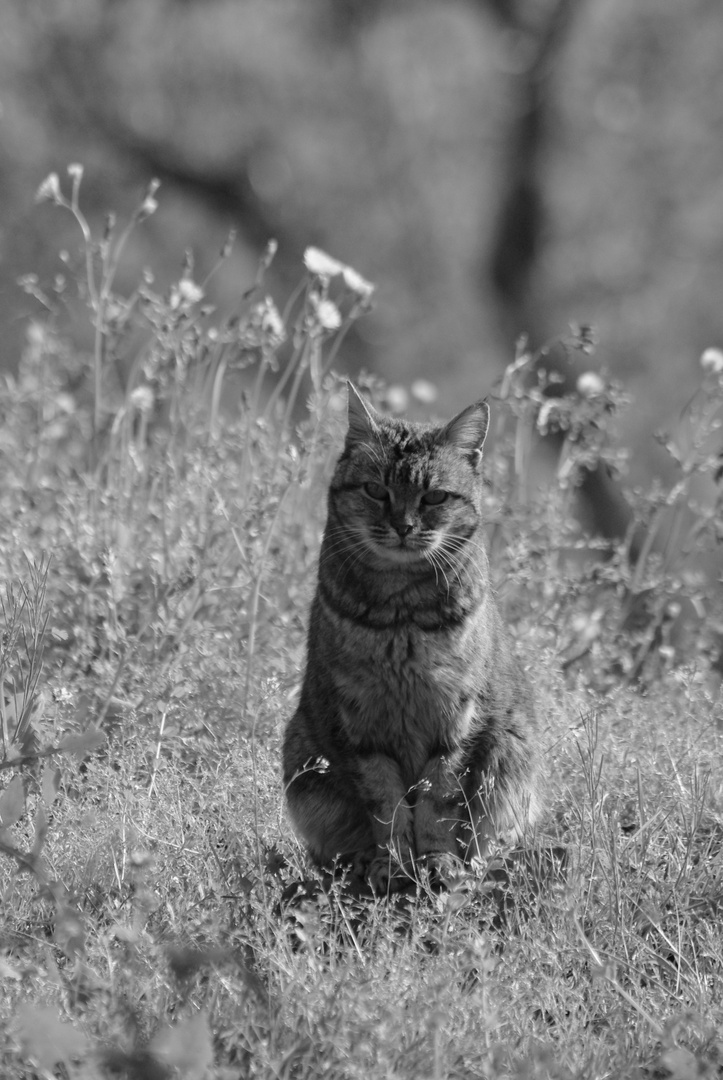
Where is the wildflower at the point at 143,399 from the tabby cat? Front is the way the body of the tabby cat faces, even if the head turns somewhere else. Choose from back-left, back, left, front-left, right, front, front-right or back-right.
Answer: back-right

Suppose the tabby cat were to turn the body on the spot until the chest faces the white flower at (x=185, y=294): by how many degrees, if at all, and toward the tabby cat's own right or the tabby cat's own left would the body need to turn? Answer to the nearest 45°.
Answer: approximately 135° to the tabby cat's own right

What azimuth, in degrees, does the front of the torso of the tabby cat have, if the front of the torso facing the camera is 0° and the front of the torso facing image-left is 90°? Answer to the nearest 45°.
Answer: approximately 0°

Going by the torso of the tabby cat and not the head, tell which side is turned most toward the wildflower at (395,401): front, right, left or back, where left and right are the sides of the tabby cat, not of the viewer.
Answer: back
